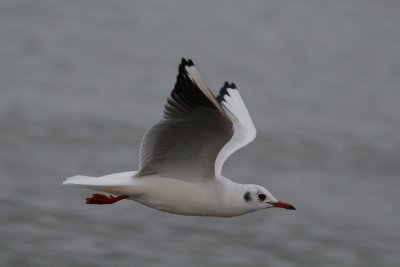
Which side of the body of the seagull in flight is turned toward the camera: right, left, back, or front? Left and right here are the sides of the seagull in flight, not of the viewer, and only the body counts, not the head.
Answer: right
